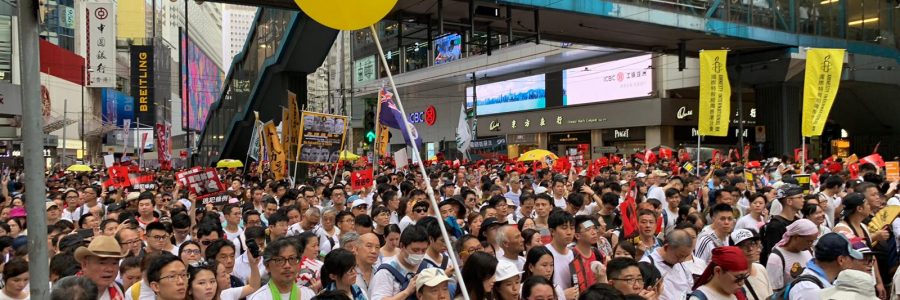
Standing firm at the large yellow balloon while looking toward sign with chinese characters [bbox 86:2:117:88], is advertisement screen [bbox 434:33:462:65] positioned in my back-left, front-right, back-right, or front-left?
front-right

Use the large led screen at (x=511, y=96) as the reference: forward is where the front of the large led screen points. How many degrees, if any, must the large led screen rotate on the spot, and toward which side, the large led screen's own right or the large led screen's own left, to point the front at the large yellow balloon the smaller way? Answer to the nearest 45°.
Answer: approximately 45° to the large led screen's own left

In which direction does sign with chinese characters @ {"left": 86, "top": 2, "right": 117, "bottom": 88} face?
toward the camera

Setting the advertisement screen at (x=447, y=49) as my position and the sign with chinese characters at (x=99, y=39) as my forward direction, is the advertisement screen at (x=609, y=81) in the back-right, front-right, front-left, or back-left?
back-left

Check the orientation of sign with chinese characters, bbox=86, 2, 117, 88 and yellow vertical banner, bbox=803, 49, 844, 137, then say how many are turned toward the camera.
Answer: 2

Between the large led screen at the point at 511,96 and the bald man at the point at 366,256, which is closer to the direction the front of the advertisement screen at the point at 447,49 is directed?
the bald man

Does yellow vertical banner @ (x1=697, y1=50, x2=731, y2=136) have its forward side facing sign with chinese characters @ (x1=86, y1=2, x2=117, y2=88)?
no

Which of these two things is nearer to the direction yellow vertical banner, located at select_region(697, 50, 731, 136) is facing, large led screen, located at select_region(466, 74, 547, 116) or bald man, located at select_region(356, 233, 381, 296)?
the bald man

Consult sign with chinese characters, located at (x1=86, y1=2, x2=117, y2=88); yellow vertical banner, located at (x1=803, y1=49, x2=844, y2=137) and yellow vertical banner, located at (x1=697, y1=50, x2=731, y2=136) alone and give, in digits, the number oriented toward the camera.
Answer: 3

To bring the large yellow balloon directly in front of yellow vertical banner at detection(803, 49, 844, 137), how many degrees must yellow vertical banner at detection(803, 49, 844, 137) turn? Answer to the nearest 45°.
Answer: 0° — it already faces it

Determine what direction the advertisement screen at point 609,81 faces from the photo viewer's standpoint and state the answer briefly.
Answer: facing the viewer and to the left of the viewer

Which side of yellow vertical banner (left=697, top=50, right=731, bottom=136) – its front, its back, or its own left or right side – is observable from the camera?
front

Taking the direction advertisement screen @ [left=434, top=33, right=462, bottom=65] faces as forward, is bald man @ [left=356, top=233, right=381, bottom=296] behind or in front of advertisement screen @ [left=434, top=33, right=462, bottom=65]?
in front

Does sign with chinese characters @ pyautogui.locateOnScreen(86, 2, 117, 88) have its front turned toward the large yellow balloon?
yes

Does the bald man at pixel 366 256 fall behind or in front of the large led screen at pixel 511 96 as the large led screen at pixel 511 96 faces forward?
in front

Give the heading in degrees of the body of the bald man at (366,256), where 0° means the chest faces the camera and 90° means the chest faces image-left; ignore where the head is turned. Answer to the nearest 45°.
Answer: approximately 315°

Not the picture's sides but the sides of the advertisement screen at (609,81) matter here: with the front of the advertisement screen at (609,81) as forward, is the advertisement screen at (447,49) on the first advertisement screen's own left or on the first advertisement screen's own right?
on the first advertisement screen's own right

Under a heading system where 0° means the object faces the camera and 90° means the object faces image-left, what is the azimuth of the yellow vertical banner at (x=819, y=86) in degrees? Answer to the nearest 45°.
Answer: approximately 0°

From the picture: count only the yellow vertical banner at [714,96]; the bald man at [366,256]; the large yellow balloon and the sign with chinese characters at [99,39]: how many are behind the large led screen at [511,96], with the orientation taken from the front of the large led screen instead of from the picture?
0
